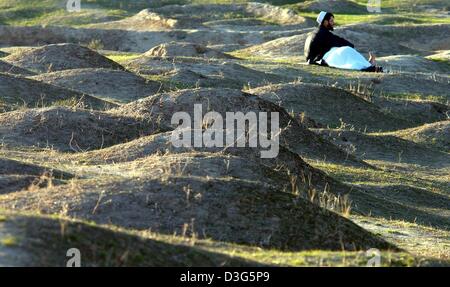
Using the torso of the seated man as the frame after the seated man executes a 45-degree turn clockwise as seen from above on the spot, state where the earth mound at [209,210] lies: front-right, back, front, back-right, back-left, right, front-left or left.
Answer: front-right

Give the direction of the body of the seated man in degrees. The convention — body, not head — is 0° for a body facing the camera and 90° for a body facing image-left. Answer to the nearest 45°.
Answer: approximately 270°

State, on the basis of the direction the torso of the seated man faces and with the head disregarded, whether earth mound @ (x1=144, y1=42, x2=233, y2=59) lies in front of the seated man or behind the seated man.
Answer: behind

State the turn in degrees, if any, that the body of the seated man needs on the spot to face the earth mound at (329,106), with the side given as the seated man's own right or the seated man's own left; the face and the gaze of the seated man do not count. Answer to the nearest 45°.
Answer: approximately 90° to the seated man's own right

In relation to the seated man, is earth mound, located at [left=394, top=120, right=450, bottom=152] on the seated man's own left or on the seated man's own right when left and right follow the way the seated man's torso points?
on the seated man's own right

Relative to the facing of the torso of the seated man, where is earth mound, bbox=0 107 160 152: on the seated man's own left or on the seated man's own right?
on the seated man's own right

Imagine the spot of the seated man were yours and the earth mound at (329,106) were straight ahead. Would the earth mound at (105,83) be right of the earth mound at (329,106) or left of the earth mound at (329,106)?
right

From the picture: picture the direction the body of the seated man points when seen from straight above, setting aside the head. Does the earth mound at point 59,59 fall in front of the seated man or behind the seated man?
behind
